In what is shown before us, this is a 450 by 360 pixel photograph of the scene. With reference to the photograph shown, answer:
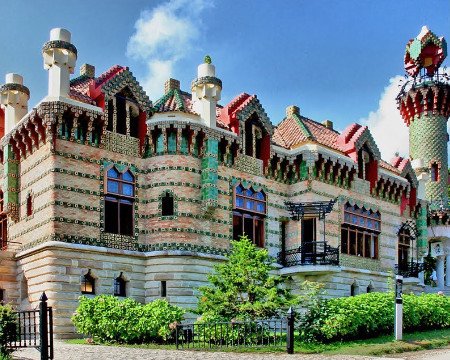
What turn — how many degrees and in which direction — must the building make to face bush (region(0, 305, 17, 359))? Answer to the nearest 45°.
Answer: approximately 45° to its right

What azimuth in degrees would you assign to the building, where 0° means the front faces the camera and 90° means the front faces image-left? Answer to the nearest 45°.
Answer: approximately 315°

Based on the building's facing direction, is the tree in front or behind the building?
in front

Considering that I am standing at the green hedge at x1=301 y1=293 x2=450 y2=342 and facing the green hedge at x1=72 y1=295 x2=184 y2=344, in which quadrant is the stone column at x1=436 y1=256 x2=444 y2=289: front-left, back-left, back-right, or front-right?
back-right

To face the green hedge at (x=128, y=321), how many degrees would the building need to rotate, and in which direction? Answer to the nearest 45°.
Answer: approximately 45° to its right

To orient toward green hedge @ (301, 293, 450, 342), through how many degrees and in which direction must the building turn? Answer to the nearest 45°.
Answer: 0° — it already faces it

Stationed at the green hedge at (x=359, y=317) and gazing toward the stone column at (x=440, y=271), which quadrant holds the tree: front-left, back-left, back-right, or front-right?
back-left

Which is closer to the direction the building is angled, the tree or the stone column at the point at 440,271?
the tree

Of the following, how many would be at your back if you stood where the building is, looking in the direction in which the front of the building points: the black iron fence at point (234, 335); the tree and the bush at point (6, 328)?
0
